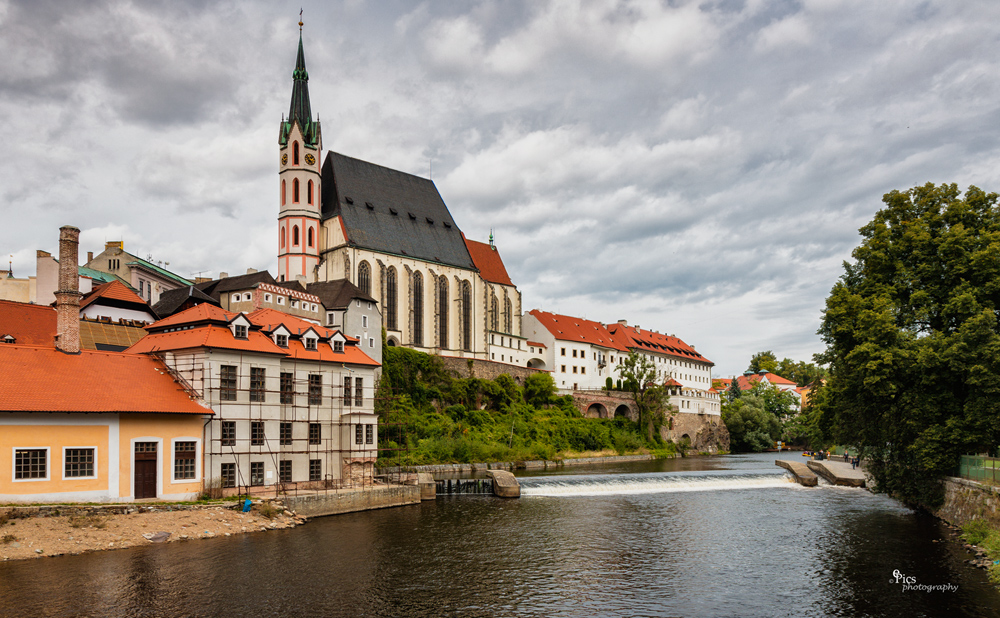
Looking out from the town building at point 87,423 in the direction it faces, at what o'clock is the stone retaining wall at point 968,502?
The stone retaining wall is roughly at 10 o'clock from the town building.

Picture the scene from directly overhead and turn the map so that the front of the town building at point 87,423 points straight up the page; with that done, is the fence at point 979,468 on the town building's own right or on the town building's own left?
on the town building's own left

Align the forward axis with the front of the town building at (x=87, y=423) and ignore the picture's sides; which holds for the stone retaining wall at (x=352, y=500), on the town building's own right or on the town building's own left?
on the town building's own left

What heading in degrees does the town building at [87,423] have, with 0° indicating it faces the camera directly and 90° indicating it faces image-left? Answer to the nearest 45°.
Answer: approximately 0°
